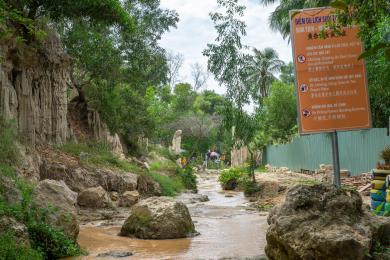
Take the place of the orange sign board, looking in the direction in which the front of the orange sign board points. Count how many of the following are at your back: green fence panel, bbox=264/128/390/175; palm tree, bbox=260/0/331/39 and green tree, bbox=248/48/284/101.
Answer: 3

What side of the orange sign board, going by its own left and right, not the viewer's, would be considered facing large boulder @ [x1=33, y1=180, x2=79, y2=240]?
right

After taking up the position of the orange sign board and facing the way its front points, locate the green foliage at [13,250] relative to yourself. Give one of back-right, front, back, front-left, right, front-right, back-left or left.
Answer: front-right

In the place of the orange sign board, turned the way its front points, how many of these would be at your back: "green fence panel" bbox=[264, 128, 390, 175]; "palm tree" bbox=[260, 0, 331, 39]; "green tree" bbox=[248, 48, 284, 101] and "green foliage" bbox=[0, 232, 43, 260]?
3

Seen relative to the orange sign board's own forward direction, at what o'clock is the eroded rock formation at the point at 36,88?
The eroded rock formation is roughly at 4 o'clock from the orange sign board.

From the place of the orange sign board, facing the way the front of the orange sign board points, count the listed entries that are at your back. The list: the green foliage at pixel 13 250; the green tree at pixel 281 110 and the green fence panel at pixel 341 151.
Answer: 2

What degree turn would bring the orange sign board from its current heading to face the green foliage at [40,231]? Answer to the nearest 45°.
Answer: approximately 90° to its right

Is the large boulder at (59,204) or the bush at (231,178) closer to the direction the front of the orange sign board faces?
the large boulder

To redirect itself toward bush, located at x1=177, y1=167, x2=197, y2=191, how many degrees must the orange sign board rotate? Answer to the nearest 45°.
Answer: approximately 135° to its right

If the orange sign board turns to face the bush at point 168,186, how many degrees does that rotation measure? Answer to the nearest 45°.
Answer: approximately 135° to its right

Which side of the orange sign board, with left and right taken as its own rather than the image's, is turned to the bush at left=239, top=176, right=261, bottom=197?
back

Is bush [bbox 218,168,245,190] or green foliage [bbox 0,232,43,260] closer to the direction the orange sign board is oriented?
the green foliage

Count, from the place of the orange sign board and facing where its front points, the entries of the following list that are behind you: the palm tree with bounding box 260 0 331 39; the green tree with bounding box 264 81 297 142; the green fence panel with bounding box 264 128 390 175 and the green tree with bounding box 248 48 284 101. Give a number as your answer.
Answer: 4

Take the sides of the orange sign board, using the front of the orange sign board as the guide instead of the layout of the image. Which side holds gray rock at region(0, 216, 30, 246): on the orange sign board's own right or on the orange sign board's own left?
on the orange sign board's own right

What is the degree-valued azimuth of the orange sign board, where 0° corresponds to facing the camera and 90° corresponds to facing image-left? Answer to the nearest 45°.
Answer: approximately 0°

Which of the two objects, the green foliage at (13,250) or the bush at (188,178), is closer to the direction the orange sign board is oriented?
the green foliage

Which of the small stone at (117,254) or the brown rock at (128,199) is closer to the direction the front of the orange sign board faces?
the small stone

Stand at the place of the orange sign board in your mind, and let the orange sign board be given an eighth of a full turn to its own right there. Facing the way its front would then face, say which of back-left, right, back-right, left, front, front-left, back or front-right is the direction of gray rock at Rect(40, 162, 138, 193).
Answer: right
